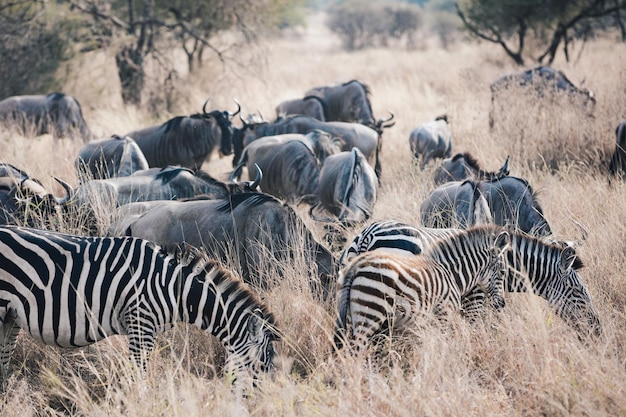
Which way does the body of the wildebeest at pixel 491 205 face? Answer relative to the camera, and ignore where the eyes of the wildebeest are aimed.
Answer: to the viewer's right

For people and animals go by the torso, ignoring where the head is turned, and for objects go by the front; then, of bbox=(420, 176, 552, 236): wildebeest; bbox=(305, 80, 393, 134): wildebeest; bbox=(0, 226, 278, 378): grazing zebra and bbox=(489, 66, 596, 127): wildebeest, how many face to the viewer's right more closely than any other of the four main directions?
4

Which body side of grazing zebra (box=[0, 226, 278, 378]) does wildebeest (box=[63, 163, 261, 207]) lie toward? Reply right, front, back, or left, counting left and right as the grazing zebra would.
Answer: left

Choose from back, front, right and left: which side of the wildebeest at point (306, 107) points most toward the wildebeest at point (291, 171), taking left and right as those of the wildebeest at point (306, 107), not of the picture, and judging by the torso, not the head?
right

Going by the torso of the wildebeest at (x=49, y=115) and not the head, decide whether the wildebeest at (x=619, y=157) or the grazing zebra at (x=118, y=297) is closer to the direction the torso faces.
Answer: the wildebeest

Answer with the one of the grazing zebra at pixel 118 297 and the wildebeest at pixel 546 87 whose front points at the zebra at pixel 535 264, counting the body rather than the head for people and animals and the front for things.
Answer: the grazing zebra

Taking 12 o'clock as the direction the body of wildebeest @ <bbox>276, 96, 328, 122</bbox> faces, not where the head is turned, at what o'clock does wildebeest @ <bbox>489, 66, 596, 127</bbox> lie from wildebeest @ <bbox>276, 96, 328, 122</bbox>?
wildebeest @ <bbox>489, 66, 596, 127</bbox> is roughly at 1 o'clock from wildebeest @ <bbox>276, 96, 328, 122</bbox>.

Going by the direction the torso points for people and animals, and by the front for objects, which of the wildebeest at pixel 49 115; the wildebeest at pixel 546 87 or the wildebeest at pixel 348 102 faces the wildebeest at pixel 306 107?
the wildebeest at pixel 49 115

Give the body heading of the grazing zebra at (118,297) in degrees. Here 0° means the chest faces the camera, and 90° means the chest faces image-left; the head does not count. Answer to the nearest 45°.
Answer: approximately 270°

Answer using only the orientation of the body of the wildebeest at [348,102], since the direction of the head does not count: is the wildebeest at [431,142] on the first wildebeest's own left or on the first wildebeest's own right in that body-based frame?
on the first wildebeest's own right

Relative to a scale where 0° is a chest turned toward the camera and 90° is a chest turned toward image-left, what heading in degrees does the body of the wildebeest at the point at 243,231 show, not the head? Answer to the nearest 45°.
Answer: approximately 270°

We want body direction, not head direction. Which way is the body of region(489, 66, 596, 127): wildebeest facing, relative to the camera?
to the viewer's right
